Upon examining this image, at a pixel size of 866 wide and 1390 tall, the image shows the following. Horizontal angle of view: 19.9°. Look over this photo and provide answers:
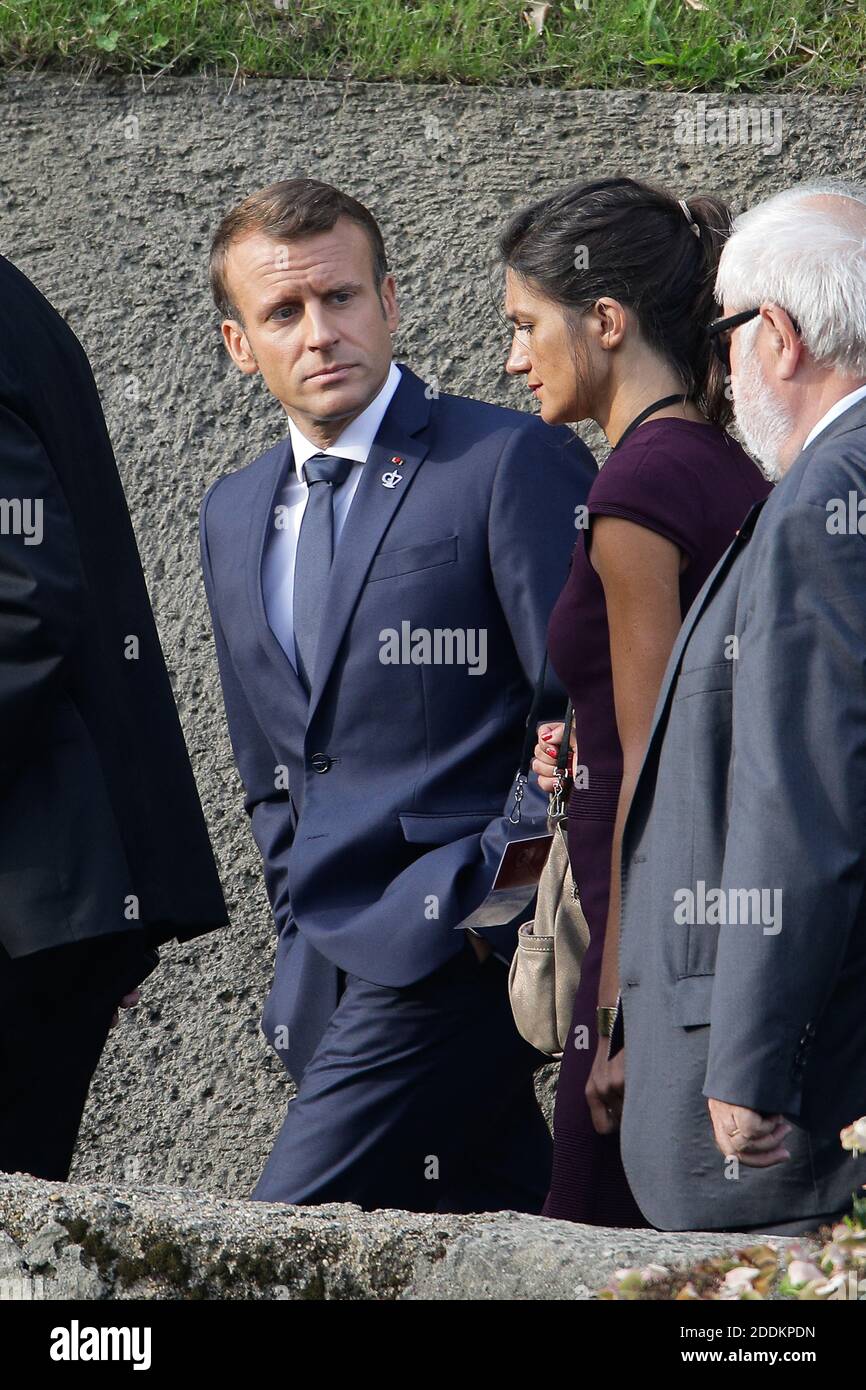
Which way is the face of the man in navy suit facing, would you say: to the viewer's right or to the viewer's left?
to the viewer's right

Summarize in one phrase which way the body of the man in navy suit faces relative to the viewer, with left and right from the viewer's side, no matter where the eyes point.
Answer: facing the viewer and to the left of the viewer

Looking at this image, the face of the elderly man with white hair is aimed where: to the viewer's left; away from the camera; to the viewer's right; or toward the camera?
to the viewer's left

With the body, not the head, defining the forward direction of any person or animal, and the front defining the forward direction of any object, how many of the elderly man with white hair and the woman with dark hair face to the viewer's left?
2

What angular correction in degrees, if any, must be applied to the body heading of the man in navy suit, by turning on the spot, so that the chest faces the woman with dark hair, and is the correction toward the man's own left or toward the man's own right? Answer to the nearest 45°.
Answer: approximately 90° to the man's own left

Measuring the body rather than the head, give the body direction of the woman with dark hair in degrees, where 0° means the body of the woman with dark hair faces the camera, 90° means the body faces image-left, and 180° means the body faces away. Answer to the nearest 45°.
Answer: approximately 90°

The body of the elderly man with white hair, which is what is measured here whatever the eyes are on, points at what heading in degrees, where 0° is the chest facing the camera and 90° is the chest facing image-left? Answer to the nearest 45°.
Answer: approximately 90°
